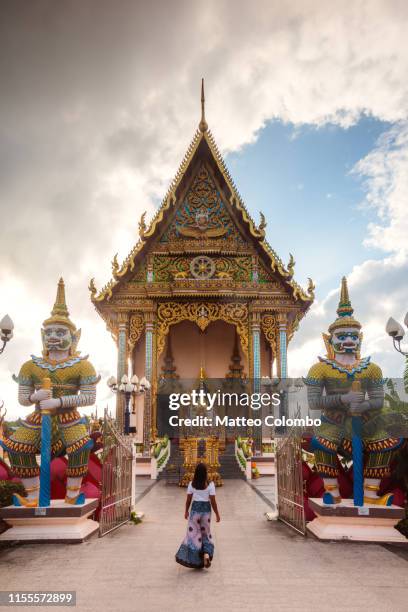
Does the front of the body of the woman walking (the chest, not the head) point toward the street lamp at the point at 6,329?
no

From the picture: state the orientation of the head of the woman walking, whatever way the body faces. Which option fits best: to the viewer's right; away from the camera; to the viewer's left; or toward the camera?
away from the camera

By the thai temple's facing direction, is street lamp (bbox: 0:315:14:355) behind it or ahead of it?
ahead

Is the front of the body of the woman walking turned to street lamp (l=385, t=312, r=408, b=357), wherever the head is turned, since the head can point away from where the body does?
no

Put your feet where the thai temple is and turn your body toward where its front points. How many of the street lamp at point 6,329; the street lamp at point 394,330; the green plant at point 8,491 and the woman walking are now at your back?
0

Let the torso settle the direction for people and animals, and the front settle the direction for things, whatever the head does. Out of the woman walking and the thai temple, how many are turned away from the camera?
1

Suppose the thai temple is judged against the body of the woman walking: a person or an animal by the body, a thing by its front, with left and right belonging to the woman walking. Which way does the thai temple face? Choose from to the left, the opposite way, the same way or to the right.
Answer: the opposite way

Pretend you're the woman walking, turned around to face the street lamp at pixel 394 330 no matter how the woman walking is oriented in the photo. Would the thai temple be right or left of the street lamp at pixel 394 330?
left

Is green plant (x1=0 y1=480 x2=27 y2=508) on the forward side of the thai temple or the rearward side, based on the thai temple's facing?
on the forward side

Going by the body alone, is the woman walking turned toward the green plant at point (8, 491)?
no

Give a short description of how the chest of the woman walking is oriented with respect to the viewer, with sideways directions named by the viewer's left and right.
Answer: facing away from the viewer

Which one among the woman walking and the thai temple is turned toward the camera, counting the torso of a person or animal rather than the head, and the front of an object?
the thai temple

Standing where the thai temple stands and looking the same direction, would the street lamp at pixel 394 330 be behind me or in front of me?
in front

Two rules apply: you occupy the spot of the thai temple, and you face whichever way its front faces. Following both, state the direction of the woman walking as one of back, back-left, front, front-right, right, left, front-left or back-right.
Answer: front

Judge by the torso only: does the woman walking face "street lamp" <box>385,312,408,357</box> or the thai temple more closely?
the thai temple

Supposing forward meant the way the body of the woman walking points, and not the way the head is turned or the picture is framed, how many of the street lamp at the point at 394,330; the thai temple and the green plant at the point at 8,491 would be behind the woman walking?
0

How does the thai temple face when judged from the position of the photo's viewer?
facing the viewer

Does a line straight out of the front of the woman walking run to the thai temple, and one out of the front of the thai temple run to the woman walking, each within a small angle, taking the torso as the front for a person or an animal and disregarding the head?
yes
